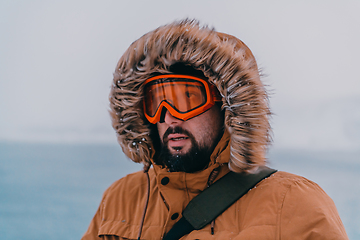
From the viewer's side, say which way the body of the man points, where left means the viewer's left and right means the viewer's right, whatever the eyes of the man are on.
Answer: facing the viewer and to the left of the viewer
